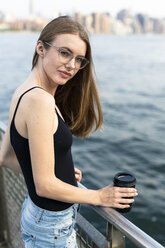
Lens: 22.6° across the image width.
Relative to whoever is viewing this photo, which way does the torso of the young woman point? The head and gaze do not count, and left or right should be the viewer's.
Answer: facing to the right of the viewer
